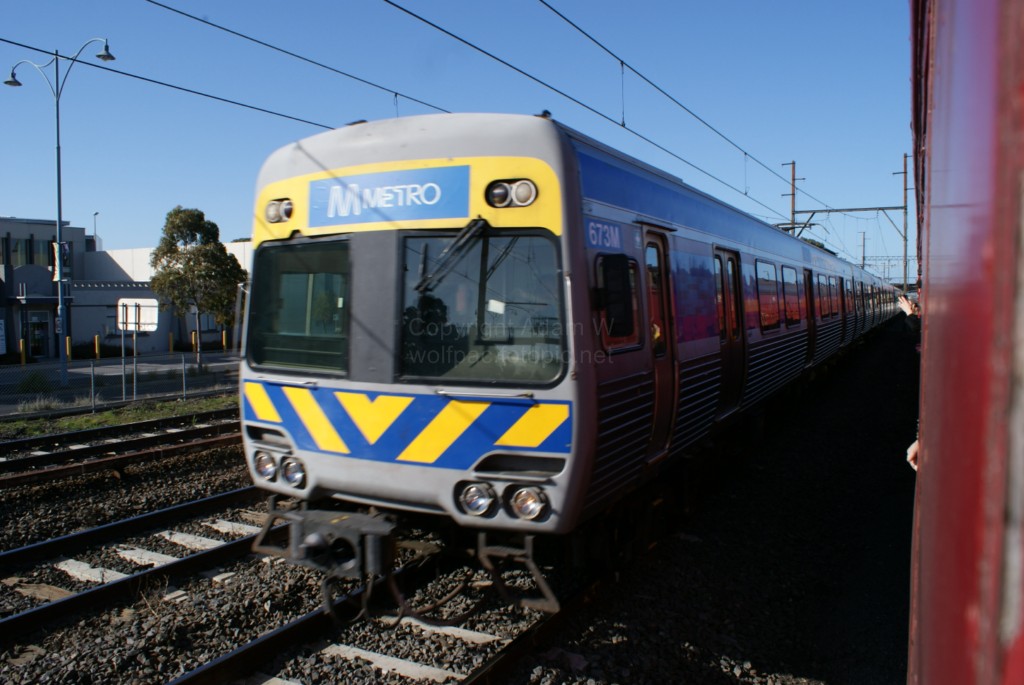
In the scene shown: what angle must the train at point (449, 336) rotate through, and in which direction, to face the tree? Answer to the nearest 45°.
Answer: approximately 90° to its right

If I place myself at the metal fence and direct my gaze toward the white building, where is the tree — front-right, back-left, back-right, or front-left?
front-right

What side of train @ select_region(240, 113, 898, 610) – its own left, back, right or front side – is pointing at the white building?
right

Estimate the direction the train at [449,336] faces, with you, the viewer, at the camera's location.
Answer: facing the viewer and to the left of the viewer

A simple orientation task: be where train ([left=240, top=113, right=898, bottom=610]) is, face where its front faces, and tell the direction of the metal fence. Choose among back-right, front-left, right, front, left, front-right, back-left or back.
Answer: right

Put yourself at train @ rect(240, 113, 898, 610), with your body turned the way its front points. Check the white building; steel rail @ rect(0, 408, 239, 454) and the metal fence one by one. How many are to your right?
3

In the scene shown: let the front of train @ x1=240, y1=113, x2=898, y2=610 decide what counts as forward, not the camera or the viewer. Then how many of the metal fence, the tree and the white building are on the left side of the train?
0

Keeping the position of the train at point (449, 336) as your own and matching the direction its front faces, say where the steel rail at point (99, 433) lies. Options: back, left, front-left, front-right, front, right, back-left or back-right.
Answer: right
